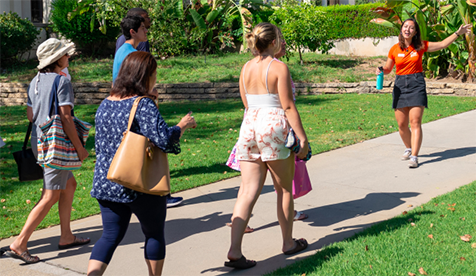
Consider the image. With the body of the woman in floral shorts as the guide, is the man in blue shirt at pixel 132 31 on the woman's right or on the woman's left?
on the woman's left

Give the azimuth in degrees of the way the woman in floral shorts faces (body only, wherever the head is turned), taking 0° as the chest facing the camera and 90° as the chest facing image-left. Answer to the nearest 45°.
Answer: approximately 225°

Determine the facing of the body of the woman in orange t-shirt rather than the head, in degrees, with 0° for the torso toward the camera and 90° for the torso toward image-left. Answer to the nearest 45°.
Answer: approximately 0°

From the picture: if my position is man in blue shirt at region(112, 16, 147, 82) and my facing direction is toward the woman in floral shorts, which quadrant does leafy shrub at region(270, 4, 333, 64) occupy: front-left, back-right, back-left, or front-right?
back-left

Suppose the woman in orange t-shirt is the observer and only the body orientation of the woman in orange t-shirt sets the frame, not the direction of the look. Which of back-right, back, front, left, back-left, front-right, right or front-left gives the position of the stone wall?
back-right

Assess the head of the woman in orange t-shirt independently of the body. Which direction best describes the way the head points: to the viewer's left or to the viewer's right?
to the viewer's left

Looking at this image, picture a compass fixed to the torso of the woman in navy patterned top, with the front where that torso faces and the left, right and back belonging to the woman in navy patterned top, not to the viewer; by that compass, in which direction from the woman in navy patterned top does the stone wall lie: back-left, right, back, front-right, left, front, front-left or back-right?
front-left

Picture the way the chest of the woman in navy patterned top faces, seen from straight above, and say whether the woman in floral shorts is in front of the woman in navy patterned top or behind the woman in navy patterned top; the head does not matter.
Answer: in front

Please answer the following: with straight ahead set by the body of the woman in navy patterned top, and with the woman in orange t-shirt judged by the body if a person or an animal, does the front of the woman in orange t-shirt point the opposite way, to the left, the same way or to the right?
the opposite way

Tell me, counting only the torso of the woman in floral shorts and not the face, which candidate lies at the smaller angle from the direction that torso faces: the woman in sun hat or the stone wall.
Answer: the stone wall

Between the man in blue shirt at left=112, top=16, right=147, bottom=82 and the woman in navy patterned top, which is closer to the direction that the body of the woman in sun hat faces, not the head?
the man in blue shirt
